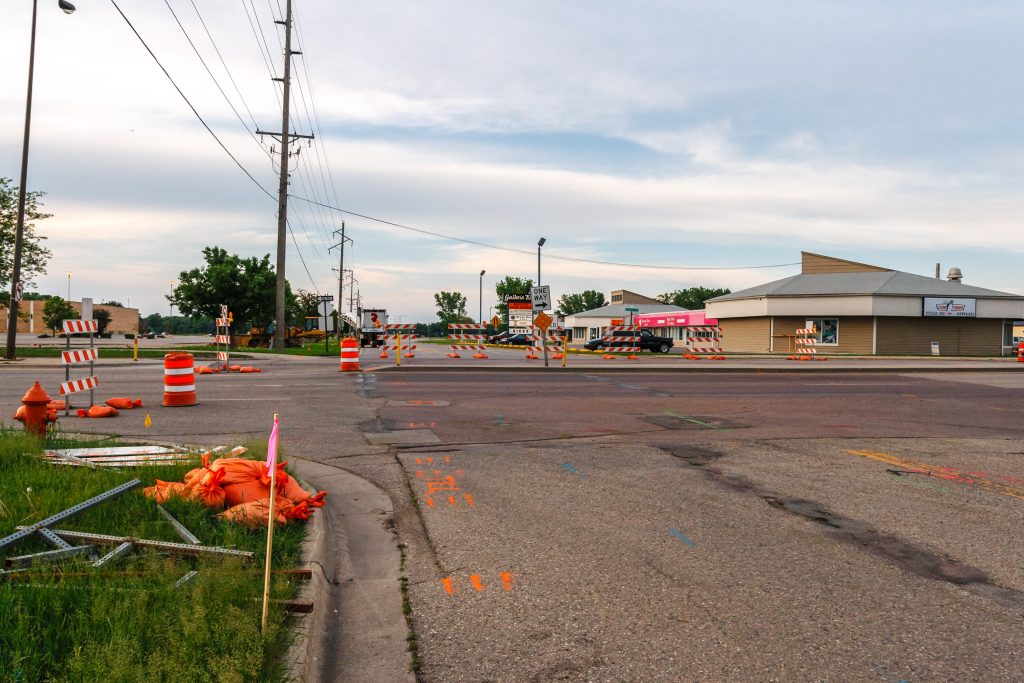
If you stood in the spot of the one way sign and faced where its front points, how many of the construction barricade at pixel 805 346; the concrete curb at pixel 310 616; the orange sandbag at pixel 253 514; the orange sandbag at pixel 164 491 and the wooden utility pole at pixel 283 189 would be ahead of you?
3

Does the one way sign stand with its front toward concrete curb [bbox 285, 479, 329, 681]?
yes

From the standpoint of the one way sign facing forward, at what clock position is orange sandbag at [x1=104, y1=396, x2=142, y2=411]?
The orange sandbag is roughly at 1 o'clock from the one way sign.

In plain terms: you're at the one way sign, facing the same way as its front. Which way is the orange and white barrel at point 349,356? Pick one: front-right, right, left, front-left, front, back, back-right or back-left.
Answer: front-right

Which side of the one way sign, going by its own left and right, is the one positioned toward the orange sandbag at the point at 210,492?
front

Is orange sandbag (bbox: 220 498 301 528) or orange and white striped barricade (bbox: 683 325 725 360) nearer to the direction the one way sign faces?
the orange sandbag

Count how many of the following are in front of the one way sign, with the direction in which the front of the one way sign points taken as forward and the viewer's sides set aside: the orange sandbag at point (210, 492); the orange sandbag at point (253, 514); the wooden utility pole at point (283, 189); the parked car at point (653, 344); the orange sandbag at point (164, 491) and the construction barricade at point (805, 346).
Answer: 3

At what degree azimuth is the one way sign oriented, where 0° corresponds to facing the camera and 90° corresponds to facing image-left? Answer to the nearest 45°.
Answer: approximately 0°

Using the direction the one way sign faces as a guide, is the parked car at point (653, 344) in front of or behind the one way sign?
behind

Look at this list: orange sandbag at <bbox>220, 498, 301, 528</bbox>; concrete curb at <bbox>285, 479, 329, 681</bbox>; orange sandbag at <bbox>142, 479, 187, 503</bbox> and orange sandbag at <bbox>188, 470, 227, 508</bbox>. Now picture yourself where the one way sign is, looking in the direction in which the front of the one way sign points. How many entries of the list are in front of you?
4

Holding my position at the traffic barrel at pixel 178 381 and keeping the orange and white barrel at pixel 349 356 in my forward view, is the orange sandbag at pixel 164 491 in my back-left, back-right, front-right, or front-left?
back-right

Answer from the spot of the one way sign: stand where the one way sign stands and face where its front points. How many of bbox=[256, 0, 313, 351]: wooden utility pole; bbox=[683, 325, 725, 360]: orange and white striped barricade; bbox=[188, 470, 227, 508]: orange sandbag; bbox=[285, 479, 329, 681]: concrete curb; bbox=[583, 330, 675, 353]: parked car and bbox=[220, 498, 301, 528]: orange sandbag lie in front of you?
3

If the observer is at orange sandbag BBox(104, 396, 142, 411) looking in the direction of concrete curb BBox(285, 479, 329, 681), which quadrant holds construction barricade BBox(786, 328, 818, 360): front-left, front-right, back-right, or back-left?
back-left

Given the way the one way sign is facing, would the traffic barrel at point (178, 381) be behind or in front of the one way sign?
in front

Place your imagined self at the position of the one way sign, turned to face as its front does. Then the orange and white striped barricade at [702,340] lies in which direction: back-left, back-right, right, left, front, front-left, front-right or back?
back-left
